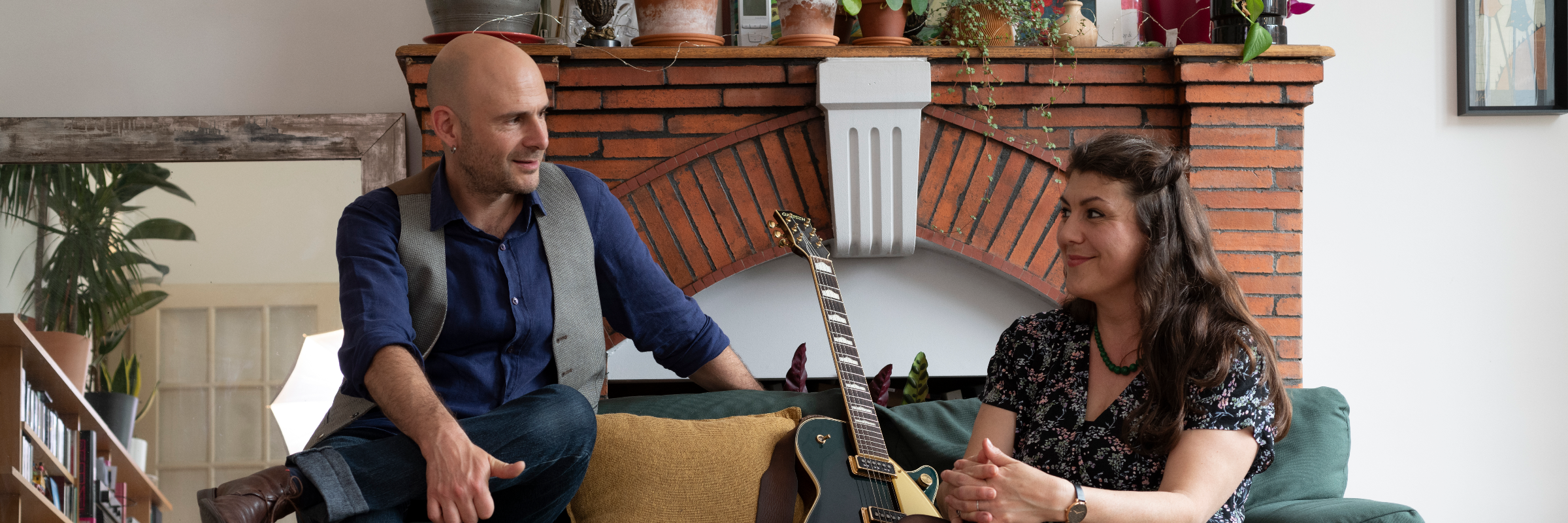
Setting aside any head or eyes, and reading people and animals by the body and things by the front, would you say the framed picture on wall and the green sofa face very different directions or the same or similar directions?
same or similar directions

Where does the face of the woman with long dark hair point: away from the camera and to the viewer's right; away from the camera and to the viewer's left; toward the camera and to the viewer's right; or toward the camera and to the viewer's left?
toward the camera and to the viewer's left

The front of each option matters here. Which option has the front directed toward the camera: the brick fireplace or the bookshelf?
the brick fireplace

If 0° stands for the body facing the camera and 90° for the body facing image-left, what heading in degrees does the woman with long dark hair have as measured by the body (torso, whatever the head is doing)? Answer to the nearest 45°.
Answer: approximately 45°

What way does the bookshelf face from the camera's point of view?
to the viewer's right

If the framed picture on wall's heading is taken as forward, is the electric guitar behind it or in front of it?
in front

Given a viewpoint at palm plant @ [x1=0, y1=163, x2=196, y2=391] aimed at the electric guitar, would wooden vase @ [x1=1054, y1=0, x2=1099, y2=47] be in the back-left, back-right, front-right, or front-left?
front-left

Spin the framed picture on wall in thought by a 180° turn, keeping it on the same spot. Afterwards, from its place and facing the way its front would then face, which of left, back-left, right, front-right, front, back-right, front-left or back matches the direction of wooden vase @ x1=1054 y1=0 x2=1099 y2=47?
back-left

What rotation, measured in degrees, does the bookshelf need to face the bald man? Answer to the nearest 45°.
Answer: approximately 45° to its right

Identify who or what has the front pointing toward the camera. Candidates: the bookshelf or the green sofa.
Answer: the green sofa

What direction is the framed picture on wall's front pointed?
toward the camera

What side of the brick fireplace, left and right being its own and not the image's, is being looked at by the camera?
front
